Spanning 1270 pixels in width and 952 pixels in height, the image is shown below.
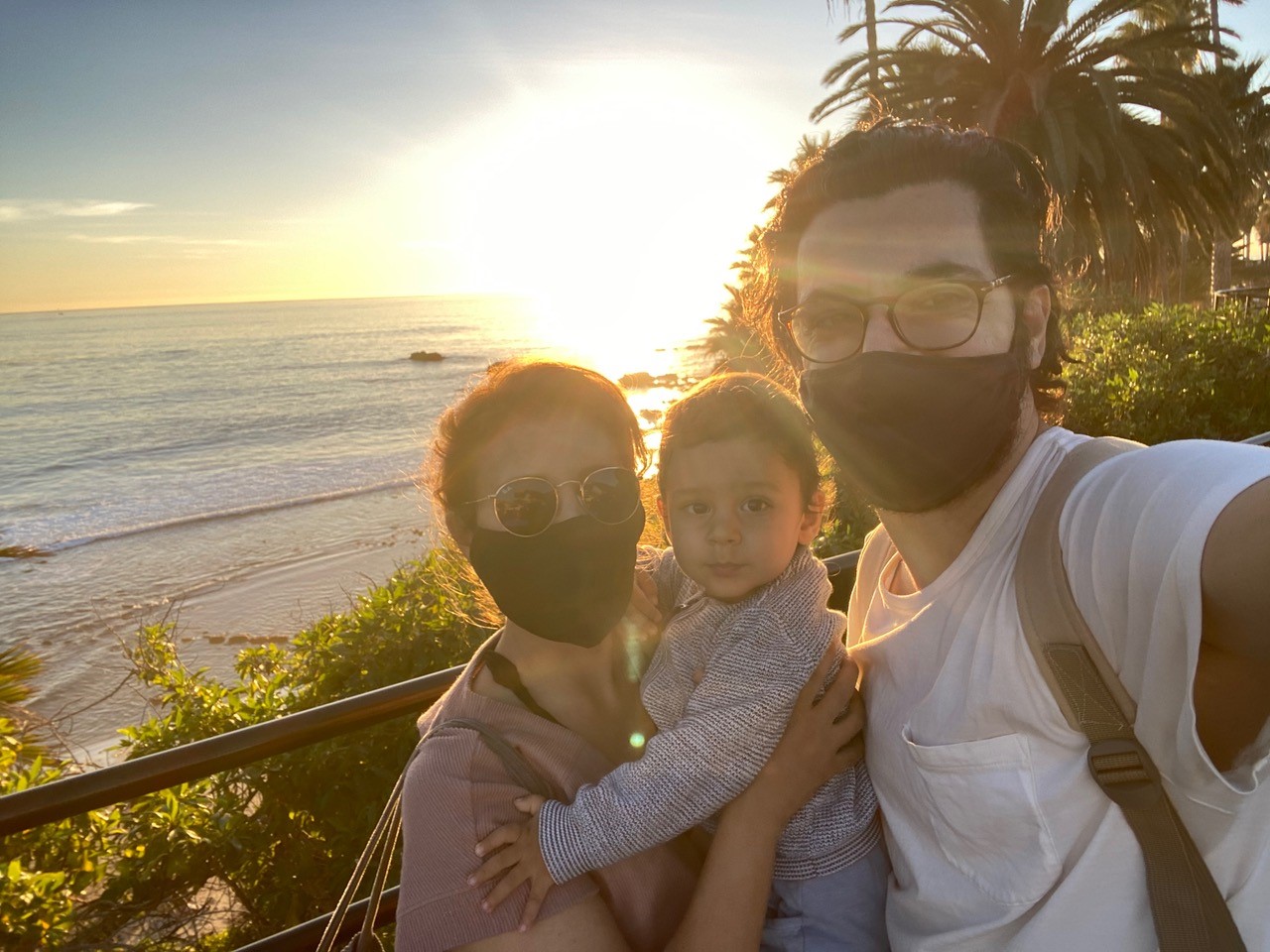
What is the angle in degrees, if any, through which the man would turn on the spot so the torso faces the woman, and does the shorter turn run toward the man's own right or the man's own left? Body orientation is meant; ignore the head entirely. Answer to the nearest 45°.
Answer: approximately 45° to the man's own right

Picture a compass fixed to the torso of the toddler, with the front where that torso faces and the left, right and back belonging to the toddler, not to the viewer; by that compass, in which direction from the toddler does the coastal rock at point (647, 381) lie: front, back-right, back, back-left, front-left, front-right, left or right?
back-right

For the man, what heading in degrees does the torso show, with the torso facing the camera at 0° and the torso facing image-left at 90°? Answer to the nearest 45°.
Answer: approximately 45°

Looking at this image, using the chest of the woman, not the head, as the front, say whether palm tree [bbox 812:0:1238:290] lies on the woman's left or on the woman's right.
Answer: on the woman's left

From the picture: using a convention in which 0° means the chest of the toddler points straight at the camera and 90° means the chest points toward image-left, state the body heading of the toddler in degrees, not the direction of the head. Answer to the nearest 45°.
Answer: approximately 45°

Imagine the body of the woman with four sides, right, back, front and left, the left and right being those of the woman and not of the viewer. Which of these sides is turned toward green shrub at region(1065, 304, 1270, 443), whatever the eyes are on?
left

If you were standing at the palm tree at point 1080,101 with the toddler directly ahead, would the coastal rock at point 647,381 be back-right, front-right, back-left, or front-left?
back-right

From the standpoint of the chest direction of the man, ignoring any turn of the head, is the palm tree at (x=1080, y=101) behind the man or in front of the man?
behind
